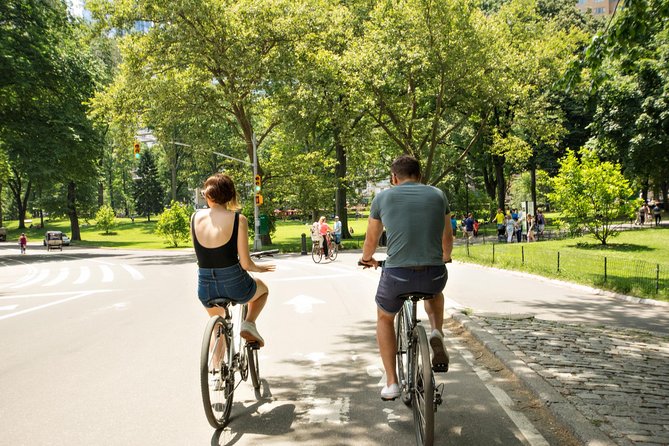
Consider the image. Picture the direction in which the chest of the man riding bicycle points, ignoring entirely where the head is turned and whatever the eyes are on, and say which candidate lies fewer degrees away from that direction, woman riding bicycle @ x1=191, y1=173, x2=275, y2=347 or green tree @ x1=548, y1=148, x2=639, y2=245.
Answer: the green tree

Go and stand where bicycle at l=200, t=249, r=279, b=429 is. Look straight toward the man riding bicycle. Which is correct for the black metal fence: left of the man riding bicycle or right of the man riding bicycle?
left

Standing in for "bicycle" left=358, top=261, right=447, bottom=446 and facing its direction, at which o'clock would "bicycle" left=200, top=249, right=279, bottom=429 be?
"bicycle" left=200, top=249, right=279, bottom=429 is roughly at 9 o'clock from "bicycle" left=358, top=261, right=447, bottom=446.

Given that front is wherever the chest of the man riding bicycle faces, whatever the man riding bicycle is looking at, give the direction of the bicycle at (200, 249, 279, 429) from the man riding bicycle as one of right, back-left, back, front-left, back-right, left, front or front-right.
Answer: left

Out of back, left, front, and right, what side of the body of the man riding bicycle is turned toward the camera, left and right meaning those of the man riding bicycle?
back

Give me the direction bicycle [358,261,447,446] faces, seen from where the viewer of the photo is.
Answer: facing away from the viewer

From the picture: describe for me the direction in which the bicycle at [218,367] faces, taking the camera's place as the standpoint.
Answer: facing away from the viewer and to the right of the viewer

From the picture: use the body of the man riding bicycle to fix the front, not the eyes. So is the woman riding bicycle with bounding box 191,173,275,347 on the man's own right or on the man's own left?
on the man's own left

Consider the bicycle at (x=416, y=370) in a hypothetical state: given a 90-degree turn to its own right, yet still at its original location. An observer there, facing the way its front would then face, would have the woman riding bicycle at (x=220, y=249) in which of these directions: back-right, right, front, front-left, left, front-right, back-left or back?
back

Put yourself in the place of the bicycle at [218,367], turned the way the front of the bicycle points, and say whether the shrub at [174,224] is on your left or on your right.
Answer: on your left

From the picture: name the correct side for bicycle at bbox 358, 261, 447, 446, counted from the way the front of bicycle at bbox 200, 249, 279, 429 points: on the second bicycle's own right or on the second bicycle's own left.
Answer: on the second bicycle's own right
